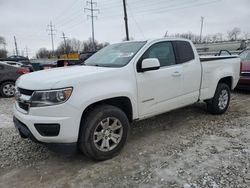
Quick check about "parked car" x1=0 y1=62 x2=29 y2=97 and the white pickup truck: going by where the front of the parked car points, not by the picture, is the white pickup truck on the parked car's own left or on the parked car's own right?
on the parked car's own left

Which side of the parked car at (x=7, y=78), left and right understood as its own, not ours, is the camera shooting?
left

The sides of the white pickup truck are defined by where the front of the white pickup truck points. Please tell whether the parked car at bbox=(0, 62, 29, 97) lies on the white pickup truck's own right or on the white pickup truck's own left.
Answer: on the white pickup truck's own right

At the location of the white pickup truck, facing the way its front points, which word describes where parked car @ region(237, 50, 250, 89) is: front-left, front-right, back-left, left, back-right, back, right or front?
back

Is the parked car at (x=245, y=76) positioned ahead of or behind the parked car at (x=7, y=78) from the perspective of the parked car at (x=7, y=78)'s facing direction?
behind
